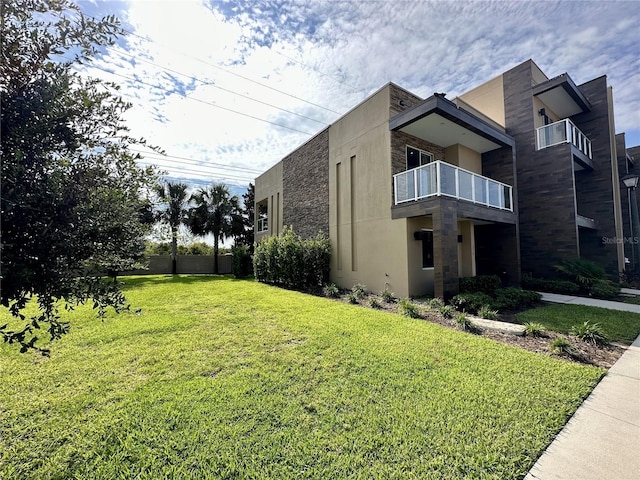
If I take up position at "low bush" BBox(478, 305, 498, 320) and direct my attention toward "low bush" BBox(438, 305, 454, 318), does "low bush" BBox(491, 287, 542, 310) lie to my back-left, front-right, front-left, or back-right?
back-right

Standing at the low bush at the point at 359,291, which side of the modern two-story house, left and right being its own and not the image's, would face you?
right

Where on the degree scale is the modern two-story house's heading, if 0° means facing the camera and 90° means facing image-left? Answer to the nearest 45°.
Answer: approximately 315°

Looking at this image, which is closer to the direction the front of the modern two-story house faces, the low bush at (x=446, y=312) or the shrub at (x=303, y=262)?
the low bush

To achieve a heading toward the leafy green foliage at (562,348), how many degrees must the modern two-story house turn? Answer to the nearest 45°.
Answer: approximately 45° to its right

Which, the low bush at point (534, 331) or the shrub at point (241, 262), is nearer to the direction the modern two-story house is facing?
the low bush

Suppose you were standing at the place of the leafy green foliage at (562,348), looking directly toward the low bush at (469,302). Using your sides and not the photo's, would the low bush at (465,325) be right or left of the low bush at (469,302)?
left

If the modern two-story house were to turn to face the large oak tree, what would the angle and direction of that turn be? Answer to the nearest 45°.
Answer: approximately 45° to its right

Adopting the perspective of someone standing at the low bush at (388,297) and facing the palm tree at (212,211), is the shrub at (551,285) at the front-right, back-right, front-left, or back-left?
back-right

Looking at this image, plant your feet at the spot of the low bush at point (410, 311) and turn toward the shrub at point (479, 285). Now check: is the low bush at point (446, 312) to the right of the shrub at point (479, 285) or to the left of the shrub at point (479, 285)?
right

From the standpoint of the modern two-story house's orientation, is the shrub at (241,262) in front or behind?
behind

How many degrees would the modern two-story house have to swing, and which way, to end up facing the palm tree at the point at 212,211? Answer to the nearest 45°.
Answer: approximately 135° to its right

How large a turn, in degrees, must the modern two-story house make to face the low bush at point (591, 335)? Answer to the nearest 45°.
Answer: approximately 45° to its right
